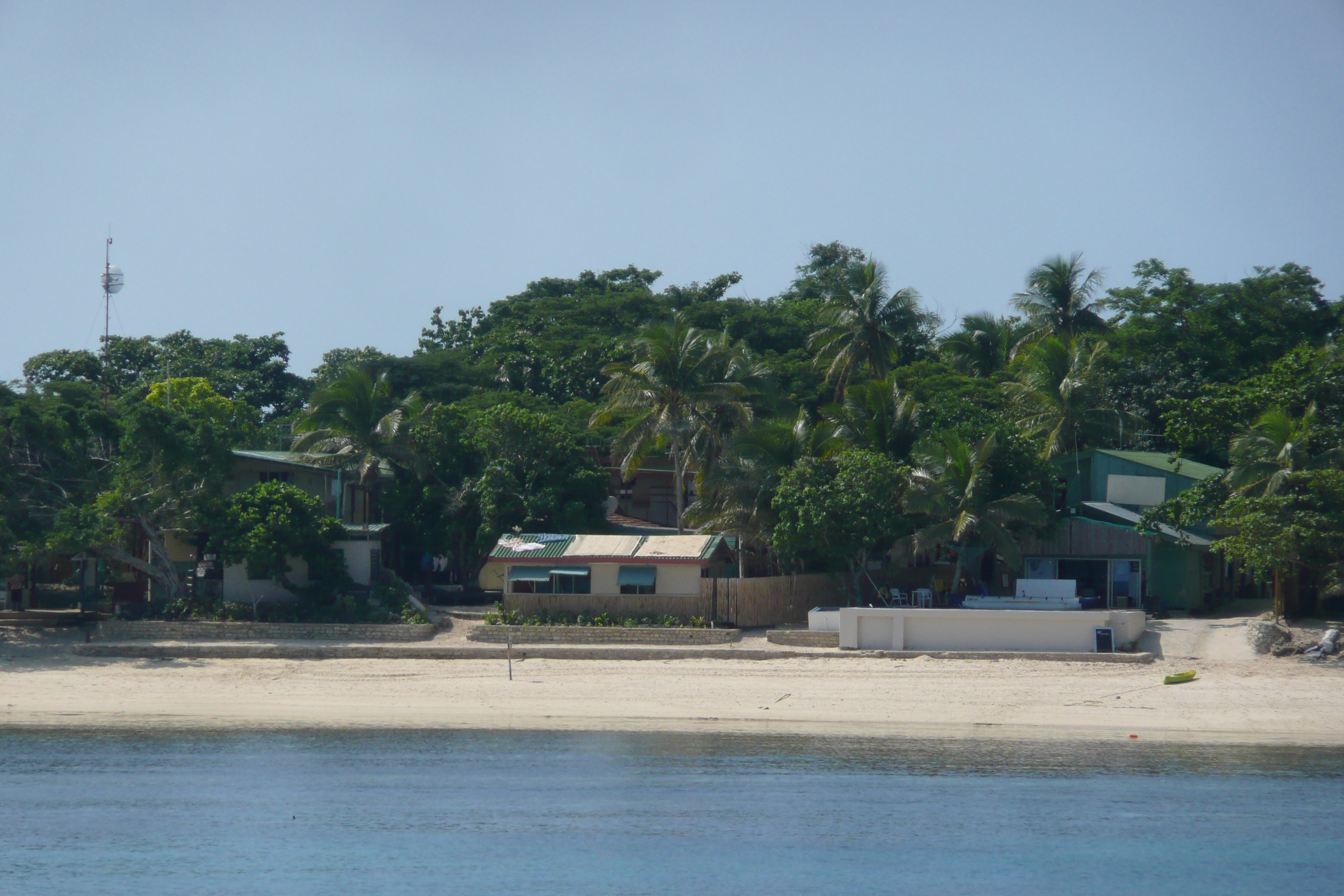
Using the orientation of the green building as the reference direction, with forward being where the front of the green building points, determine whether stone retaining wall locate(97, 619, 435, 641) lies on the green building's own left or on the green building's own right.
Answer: on the green building's own right

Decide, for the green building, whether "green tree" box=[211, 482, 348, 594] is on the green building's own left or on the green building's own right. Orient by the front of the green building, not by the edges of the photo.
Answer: on the green building's own right

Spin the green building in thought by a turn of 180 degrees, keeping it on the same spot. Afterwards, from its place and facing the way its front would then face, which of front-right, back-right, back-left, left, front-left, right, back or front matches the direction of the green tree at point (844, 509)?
back-left

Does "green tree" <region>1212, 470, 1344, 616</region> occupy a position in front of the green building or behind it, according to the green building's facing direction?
in front

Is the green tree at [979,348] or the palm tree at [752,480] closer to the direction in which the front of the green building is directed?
the palm tree

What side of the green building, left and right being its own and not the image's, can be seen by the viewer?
front

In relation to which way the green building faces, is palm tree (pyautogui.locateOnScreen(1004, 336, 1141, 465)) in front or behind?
behind

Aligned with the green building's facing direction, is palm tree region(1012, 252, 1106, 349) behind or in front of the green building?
behind

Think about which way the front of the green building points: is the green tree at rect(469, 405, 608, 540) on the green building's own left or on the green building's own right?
on the green building's own right

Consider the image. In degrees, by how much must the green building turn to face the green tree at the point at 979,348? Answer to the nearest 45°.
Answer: approximately 180°

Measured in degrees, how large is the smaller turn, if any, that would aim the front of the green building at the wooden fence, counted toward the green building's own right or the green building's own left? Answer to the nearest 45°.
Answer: approximately 45° to the green building's own right

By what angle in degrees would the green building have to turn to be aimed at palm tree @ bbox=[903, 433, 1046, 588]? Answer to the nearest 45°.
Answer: approximately 45° to its right
